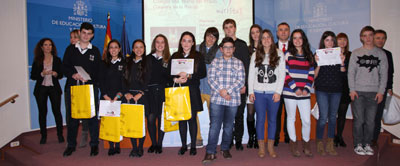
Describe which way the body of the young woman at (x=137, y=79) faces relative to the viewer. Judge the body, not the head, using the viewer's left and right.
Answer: facing the viewer

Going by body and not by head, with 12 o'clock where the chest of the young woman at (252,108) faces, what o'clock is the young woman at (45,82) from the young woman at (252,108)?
the young woman at (45,82) is roughly at 3 o'clock from the young woman at (252,108).

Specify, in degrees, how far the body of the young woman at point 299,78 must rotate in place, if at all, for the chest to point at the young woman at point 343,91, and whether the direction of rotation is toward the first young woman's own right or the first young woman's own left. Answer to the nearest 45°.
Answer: approximately 135° to the first young woman's own left

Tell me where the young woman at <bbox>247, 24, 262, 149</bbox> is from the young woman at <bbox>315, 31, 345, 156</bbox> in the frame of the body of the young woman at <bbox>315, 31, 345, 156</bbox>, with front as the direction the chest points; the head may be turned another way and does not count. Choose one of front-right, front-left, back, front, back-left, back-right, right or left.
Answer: right

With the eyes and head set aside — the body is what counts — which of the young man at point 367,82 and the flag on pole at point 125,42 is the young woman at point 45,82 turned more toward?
the young man

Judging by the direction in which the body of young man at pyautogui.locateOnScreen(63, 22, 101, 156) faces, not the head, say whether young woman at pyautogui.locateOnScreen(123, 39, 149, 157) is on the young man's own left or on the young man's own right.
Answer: on the young man's own left

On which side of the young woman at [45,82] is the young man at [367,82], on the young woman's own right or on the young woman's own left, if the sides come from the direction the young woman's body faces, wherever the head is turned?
on the young woman's own left

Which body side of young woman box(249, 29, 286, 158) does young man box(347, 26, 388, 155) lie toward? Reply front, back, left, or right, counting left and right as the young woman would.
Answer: left

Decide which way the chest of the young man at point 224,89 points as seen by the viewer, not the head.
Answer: toward the camera

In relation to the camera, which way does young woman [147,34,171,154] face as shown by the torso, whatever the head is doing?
toward the camera
